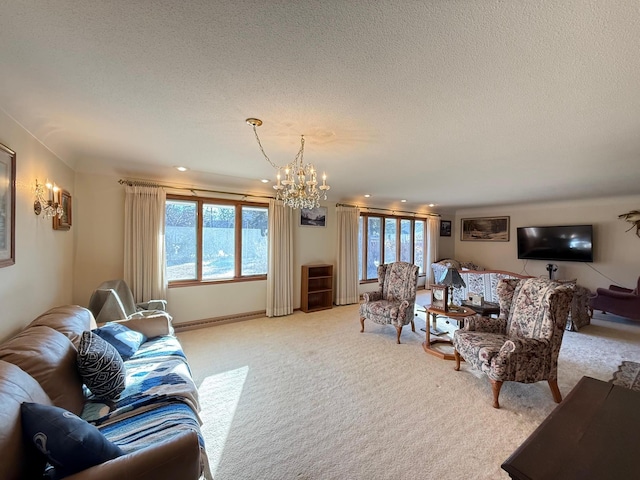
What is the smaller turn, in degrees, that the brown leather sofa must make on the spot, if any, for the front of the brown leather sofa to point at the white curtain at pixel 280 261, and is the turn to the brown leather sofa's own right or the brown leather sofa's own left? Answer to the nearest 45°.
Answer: approximately 45° to the brown leather sofa's own left

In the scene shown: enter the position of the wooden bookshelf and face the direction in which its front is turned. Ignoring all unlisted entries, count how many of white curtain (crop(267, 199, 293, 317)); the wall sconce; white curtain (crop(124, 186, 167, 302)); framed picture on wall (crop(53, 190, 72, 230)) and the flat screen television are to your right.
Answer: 4

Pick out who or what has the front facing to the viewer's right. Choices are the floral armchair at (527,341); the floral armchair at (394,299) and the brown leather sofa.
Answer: the brown leather sofa

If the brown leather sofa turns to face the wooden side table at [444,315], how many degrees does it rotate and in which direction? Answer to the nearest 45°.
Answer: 0° — it already faces it

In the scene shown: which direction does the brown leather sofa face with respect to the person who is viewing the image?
facing to the right of the viewer

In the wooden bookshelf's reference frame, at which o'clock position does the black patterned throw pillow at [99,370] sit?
The black patterned throw pillow is roughly at 2 o'clock from the wooden bookshelf.

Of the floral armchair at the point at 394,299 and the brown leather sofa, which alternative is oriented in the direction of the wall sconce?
the floral armchair

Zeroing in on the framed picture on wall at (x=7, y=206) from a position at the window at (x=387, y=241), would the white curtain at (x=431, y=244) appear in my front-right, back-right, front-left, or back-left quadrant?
back-left
